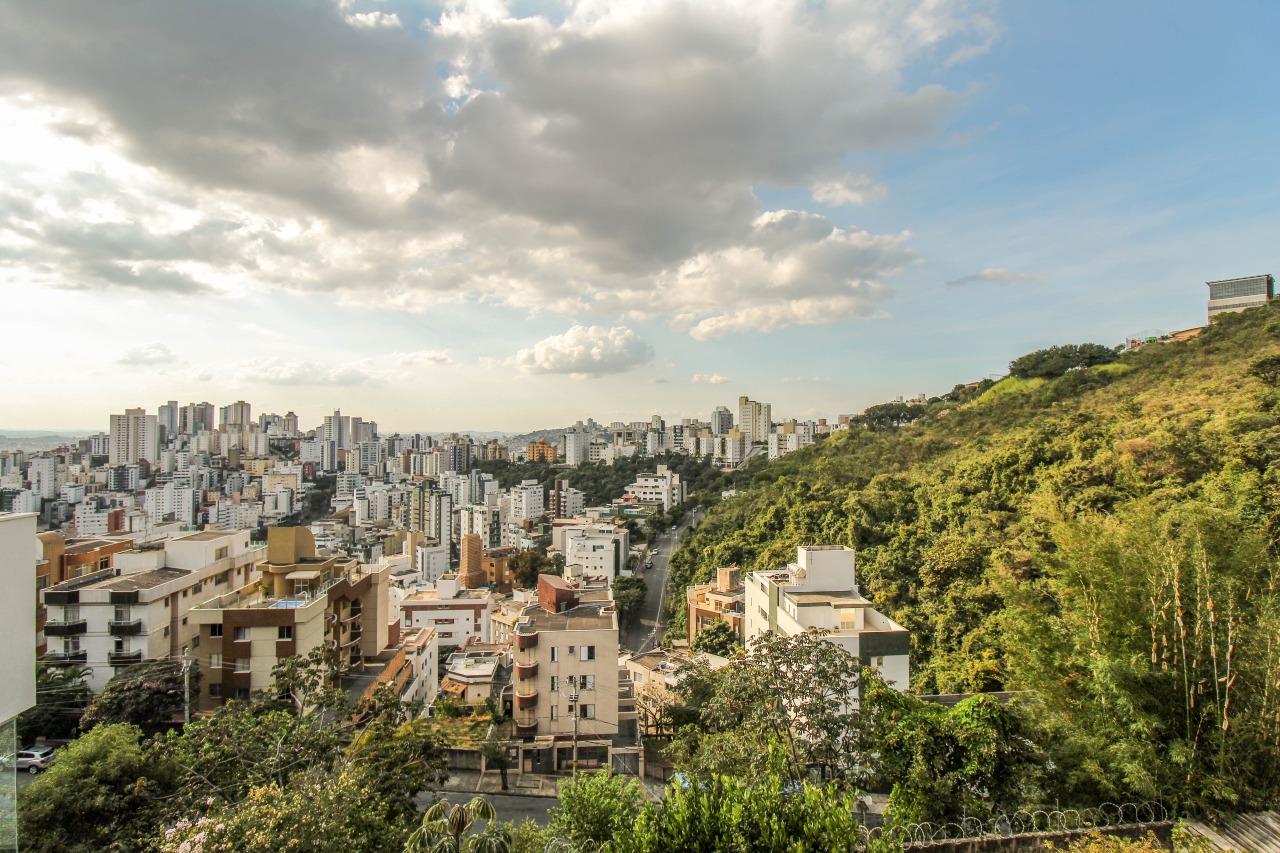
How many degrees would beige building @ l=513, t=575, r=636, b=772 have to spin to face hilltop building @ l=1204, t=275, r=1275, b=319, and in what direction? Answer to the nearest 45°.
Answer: approximately 135° to its left

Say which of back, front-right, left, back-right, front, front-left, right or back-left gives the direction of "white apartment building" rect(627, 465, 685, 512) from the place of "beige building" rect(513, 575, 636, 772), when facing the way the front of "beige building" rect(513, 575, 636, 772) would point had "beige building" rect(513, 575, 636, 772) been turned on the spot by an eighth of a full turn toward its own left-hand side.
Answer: back-left

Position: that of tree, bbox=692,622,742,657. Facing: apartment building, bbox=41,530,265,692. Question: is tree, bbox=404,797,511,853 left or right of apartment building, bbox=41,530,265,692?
left

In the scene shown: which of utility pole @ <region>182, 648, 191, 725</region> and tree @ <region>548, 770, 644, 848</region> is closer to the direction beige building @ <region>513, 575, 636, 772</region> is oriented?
the tree

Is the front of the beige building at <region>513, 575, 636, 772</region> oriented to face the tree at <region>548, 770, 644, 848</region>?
yes

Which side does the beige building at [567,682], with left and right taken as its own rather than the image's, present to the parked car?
right

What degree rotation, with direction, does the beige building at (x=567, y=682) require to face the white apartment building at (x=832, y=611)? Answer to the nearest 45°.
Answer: approximately 90° to its left

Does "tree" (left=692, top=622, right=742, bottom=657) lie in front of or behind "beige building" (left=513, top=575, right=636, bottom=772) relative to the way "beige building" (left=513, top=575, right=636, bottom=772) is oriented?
behind

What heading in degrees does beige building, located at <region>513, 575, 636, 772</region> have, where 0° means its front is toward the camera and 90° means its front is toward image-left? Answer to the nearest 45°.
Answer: approximately 0°

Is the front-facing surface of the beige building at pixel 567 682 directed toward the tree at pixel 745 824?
yes

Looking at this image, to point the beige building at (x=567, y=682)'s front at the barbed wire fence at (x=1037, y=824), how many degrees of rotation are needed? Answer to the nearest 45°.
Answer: approximately 45° to its left

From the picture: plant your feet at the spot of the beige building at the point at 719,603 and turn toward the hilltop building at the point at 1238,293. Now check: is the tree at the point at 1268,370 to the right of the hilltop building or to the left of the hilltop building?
right

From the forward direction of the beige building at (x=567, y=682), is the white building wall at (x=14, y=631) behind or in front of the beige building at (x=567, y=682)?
in front
